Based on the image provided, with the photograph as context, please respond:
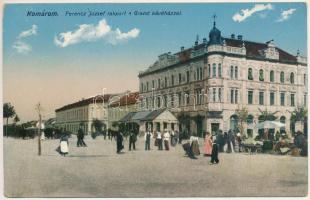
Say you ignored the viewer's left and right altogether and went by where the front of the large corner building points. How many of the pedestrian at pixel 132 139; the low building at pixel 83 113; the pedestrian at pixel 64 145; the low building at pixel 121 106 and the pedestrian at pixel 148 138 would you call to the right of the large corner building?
5

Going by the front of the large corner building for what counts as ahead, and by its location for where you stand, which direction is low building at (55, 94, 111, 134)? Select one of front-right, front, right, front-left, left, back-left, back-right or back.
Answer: right

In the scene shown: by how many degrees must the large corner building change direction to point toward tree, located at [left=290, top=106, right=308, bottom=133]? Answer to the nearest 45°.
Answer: approximately 90° to its left

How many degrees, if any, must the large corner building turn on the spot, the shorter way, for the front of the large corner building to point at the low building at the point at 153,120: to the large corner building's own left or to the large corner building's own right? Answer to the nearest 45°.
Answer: approximately 90° to the large corner building's own right

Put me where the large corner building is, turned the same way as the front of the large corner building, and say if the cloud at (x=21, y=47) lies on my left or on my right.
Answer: on my right

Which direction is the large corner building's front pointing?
toward the camera
